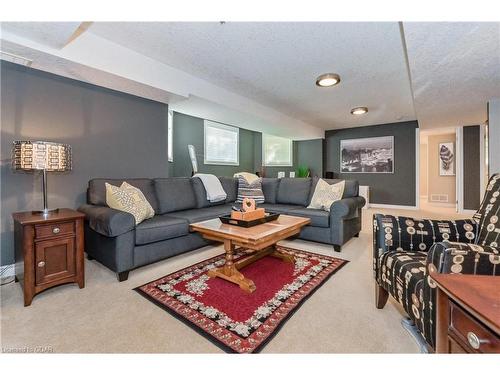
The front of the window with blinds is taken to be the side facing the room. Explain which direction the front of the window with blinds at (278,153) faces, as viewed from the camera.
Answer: facing the viewer and to the right of the viewer

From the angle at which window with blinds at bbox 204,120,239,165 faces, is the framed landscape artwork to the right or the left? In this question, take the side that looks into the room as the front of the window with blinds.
on its left

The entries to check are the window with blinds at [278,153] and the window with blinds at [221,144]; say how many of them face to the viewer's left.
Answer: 0

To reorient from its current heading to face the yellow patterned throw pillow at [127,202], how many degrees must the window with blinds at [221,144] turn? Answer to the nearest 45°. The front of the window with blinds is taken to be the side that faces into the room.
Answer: approximately 45° to its right

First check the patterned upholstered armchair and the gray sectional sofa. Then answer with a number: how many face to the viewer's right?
0

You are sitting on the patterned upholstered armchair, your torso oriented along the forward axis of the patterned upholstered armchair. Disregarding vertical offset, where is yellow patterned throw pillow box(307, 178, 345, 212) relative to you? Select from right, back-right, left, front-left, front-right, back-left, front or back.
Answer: right

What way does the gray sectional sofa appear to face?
toward the camera

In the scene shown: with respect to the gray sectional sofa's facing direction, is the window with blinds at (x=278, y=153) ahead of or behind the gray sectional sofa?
behind

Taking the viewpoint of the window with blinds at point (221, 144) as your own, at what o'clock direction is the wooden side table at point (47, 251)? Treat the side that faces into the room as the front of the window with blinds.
The wooden side table is roughly at 2 o'clock from the window with blinds.

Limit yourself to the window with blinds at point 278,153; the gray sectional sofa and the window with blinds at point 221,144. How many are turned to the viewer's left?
0

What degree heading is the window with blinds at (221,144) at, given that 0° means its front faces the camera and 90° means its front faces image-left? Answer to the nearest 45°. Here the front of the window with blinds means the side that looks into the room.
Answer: approximately 315°

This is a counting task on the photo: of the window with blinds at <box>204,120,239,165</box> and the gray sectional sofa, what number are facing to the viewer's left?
0

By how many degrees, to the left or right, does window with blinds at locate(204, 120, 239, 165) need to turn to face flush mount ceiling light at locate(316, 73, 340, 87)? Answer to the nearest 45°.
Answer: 0° — it already faces it
